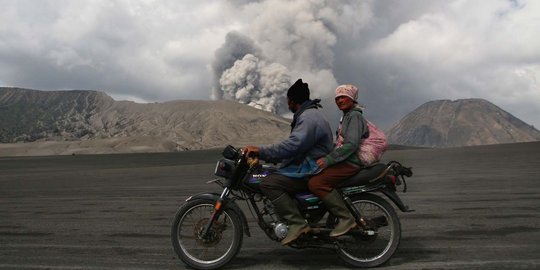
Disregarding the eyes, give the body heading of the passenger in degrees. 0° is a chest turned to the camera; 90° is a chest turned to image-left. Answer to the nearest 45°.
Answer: approximately 90°

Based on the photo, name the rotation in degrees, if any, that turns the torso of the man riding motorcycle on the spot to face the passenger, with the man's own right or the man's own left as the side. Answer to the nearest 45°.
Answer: approximately 180°

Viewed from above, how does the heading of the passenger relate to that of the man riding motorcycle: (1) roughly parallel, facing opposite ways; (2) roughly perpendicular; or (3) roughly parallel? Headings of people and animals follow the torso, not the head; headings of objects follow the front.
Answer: roughly parallel

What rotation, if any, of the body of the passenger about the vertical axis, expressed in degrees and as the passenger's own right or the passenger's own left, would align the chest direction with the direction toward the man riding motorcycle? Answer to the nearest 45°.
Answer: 0° — they already face them

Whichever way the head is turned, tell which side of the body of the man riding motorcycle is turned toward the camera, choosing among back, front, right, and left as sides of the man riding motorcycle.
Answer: left

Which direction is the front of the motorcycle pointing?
to the viewer's left

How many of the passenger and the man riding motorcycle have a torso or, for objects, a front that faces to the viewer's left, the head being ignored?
2

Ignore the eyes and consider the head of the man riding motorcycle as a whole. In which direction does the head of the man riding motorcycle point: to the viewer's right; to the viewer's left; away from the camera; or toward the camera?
to the viewer's left
